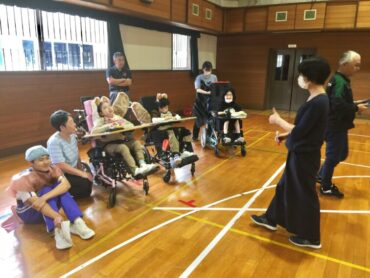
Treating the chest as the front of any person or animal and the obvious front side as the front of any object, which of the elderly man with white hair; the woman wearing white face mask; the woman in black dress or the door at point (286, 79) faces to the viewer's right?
the elderly man with white hair

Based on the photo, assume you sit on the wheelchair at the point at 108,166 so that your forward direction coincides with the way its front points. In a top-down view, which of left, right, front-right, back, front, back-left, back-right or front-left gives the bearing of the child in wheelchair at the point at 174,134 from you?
left

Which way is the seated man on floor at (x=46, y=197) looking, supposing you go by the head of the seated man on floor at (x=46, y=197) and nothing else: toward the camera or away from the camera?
toward the camera

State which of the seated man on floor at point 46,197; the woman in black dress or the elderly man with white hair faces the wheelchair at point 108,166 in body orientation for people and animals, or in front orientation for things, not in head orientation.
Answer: the woman in black dress

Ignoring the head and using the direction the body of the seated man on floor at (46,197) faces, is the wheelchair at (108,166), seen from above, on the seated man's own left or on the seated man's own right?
on the seated man's own left

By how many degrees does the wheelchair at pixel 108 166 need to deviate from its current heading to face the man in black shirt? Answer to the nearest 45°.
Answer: approximately 135° to its left

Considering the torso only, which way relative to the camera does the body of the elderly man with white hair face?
to the viewer's right

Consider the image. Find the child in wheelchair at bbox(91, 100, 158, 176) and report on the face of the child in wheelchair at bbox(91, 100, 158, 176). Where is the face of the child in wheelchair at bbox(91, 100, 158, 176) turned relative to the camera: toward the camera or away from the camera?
toward the camera

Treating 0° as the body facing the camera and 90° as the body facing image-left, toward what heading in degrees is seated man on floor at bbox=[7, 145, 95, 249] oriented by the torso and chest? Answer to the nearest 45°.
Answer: approximately 315°

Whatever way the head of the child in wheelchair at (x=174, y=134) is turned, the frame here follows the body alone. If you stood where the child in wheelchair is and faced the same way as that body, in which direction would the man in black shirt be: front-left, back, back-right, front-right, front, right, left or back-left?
back

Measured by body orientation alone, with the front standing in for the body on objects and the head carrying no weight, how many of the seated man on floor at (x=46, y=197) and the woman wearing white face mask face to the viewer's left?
0

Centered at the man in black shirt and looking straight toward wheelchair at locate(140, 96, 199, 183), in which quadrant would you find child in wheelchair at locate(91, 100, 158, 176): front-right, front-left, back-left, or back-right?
front-right

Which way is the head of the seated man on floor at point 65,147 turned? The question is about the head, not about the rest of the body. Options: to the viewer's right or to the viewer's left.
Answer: to the viewer's right

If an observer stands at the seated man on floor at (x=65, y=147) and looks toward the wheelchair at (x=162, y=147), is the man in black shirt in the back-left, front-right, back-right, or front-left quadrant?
front-left

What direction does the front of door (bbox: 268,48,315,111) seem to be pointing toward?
toward the camera

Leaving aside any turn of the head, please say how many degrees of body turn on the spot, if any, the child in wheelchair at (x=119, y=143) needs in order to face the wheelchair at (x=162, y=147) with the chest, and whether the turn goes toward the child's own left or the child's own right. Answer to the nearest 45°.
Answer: approximately 90° to the child's own left

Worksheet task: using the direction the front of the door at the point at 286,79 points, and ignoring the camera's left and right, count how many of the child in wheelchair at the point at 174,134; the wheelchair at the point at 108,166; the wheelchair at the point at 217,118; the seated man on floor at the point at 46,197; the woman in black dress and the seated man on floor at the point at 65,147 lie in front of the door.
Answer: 6

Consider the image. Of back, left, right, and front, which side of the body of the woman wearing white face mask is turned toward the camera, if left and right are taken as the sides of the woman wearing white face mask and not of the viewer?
front
